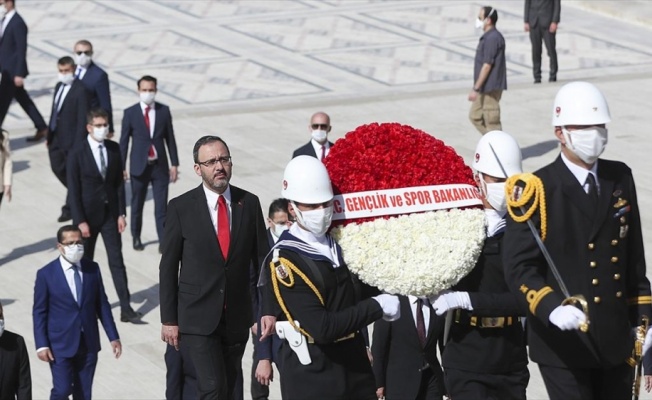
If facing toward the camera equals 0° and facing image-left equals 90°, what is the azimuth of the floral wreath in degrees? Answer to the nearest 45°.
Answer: approximately 0°

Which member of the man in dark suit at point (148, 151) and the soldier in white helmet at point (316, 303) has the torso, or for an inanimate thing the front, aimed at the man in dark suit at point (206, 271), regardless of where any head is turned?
the man in dark suit at point (148, 151)

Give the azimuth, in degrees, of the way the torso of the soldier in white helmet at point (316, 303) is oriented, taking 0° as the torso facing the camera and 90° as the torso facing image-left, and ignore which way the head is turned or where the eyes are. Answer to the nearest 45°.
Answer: approximately 315°

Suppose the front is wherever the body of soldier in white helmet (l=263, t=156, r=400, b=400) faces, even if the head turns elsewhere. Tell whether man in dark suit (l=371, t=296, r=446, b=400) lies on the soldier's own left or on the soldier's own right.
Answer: on the soldier's own left

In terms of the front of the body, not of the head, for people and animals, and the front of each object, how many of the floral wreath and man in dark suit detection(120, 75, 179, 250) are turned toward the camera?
2

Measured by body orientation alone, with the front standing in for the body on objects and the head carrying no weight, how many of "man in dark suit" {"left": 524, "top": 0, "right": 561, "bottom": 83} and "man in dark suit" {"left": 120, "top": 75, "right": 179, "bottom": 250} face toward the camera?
2
